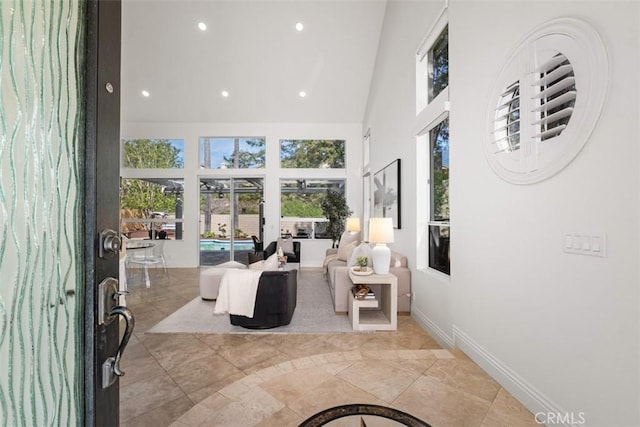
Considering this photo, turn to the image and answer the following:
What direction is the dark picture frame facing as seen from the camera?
to the viewer's left

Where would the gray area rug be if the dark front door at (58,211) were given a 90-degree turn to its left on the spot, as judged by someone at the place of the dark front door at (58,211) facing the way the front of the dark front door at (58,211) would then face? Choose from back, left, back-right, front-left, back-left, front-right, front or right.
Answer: front

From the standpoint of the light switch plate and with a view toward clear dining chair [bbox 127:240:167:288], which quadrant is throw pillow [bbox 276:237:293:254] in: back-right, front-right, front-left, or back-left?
front-right

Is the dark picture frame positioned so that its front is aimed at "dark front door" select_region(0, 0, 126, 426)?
no

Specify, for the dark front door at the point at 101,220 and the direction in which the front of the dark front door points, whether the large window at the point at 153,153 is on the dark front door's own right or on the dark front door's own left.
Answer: on the dark front door's own left

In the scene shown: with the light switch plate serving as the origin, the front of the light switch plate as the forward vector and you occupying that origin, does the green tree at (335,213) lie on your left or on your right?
on your right

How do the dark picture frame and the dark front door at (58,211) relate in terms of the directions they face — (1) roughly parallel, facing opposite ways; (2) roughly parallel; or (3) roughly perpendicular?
roughly parallel, facing opposite ways

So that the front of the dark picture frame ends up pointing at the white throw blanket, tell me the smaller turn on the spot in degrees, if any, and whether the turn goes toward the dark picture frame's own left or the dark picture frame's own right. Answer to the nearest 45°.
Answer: approximately 45° to the dark picture frame's own left

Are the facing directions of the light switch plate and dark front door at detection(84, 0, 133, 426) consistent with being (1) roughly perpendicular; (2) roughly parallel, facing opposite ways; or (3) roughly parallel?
roughly parallel, facing opposite ways

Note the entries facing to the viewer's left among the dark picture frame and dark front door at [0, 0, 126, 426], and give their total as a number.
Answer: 1

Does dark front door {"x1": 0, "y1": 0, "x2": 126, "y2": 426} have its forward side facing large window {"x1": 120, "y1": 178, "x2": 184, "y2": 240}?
no

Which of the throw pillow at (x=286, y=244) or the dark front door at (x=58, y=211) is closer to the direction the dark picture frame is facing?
the throw pillow

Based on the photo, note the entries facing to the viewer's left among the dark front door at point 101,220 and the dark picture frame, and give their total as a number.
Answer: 1

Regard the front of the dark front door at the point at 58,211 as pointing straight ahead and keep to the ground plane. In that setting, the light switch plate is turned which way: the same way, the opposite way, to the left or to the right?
the opposite way

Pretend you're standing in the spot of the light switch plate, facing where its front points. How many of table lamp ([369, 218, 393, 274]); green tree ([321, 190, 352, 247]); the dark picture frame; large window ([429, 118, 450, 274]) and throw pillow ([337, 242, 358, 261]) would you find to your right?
5

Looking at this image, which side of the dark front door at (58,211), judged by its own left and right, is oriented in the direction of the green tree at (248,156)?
left

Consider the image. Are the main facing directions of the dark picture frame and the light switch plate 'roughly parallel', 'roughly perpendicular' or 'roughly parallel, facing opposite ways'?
roughly parallel

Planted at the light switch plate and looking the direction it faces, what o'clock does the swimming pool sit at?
The swimming pool is roughly at 2 o'clock from the light switch plate.

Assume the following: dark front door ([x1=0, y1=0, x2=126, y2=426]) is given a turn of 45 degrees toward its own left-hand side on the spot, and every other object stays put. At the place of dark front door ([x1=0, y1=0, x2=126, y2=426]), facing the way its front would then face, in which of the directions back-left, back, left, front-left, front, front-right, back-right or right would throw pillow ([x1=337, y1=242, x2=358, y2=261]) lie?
front-left

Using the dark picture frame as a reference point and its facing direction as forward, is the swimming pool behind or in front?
in front

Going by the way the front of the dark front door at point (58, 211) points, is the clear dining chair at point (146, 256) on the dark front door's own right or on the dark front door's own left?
on the dark front door's own left
